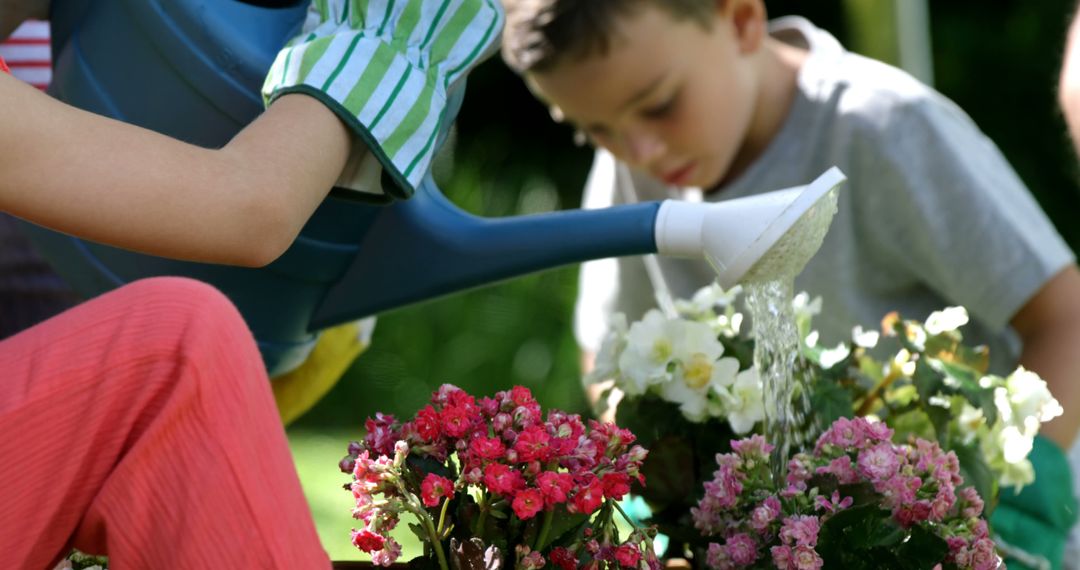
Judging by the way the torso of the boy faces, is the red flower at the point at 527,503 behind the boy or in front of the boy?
in front

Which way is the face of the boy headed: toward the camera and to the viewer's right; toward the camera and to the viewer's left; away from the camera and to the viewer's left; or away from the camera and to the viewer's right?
toward the camera and to the viewer's left

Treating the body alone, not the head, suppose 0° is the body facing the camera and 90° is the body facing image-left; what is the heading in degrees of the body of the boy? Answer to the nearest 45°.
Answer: approximately 45°

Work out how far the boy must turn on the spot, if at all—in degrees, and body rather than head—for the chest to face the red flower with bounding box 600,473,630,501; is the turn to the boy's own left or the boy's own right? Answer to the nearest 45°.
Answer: approximately 45° to the boy's own left

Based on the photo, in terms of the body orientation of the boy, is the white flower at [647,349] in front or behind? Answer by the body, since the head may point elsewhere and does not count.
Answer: in front

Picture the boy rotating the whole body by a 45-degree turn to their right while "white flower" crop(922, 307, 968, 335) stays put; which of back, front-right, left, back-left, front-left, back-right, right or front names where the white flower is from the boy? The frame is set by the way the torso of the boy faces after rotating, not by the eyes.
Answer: left

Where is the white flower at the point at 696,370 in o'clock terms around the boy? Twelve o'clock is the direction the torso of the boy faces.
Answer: The white flower is roughly at 11 o'clock from the boy.

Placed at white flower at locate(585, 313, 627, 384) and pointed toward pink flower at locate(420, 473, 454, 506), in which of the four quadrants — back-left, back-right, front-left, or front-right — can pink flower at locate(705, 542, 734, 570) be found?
front-left

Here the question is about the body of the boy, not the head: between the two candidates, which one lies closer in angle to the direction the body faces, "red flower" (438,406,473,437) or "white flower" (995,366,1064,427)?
the red flower

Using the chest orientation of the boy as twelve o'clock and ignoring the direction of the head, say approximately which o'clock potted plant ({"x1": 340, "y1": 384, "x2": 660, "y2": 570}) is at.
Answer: The potted plant is roughly at 11 o'clock from the boy.

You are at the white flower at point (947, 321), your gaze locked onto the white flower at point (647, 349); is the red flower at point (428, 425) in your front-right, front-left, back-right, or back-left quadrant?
front-left

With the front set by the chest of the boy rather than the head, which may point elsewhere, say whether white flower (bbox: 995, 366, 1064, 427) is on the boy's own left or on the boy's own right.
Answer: on the boy's own left
